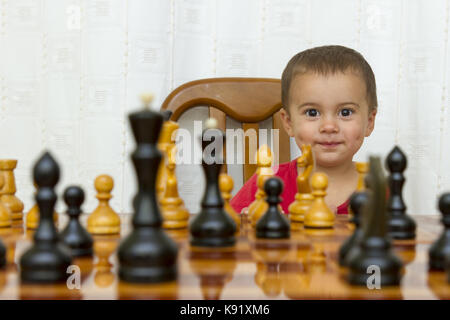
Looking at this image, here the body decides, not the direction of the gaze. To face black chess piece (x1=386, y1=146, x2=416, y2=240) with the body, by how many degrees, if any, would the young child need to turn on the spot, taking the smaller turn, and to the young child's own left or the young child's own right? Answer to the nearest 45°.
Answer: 0° — they already face it

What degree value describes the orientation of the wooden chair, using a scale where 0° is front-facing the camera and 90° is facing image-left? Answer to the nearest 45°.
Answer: approximately 0°

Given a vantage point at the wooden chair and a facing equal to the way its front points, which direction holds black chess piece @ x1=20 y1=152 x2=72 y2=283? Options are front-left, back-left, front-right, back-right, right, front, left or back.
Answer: front

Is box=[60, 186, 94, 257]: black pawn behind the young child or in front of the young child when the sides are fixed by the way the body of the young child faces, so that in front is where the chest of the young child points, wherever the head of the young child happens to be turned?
in front

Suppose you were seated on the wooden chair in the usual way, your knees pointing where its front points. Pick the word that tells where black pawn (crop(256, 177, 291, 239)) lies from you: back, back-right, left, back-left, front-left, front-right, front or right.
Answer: front

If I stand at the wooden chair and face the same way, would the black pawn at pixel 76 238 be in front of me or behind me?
in front

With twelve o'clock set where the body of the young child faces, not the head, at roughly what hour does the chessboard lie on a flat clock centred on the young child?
The chessboard is roughly at 12 o'clock from the young child.

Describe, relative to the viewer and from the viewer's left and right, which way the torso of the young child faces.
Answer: facing the viewer

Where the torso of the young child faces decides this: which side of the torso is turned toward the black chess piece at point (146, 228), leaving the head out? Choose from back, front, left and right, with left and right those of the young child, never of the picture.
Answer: front

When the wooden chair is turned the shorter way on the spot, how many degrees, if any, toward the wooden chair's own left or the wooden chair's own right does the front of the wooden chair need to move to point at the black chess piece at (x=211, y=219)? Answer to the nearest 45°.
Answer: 0° — it already faces it

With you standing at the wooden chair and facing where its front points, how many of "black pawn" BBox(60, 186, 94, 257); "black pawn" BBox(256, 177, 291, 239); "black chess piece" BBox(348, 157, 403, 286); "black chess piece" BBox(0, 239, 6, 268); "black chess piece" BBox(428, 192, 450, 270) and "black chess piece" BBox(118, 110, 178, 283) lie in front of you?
6

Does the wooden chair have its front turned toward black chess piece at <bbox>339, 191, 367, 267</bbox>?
yes
